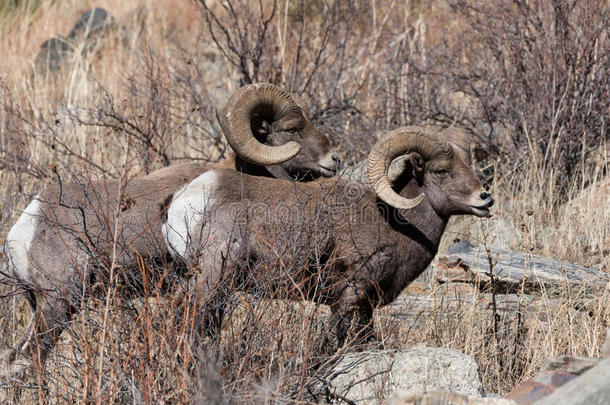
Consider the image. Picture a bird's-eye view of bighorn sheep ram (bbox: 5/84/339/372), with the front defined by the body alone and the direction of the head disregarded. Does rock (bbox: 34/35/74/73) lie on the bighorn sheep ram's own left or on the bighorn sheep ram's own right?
on the bighorn sheep ram's own left

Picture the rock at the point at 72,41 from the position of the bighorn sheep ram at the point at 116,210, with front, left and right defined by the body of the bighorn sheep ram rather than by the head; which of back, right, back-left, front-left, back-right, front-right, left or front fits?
left

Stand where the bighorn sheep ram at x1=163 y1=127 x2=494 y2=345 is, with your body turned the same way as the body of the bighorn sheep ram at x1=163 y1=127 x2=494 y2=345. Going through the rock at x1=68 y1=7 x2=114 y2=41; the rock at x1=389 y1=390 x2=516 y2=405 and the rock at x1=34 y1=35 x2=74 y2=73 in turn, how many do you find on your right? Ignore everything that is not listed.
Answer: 1

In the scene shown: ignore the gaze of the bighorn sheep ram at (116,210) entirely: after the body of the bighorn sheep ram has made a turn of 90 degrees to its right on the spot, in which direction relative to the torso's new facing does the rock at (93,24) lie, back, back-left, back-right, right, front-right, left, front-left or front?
back

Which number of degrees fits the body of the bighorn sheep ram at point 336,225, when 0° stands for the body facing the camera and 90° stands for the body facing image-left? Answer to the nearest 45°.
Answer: approximately 270°

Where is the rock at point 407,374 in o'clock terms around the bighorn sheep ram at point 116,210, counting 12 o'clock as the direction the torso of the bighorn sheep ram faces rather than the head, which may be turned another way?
The rock is roughly at 1 o'clock from the bighorn sheep ram.

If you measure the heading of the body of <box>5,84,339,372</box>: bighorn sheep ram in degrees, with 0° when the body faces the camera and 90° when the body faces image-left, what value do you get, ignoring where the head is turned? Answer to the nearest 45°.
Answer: approximately 270°

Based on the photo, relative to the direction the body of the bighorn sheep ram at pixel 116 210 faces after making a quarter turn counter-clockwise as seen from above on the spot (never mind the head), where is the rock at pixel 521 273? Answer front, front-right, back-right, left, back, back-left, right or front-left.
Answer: right

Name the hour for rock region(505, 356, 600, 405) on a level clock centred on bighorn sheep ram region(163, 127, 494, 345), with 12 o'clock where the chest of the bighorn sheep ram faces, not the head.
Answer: The rock is roughly at 2 o'clock from the bighorn sheep ram.
